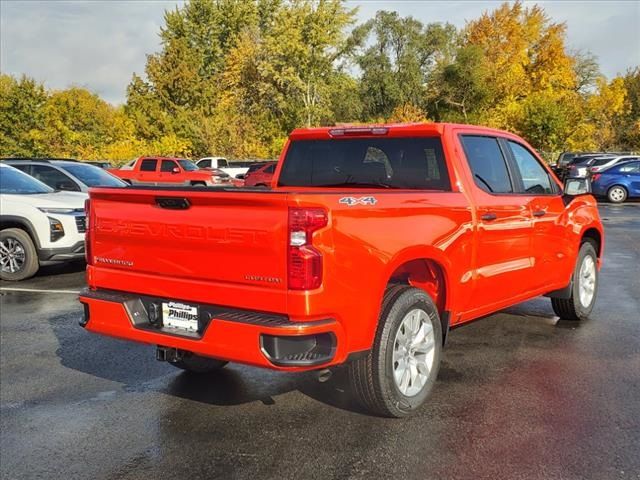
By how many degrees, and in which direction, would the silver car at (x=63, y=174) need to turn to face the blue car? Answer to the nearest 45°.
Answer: approximately 45° to its left

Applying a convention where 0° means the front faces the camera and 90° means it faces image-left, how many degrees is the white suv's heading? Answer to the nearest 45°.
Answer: approximately 315°

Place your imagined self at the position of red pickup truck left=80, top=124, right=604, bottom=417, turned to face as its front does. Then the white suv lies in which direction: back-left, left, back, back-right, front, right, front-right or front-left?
left

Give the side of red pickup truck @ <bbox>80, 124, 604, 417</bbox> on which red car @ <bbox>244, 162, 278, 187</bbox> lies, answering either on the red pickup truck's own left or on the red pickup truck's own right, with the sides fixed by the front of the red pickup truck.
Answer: on the red pickup truck's own left

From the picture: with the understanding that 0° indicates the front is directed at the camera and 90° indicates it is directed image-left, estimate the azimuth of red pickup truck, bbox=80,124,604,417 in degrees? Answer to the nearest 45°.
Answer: approximately 225°

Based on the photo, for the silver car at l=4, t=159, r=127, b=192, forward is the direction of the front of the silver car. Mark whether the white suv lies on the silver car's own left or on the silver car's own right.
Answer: on the silver car's own right

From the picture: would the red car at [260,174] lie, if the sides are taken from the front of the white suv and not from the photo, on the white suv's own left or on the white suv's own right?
on the white suv's own left

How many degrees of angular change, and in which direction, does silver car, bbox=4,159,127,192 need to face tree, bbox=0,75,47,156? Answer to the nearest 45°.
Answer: approximately 135° to its left
